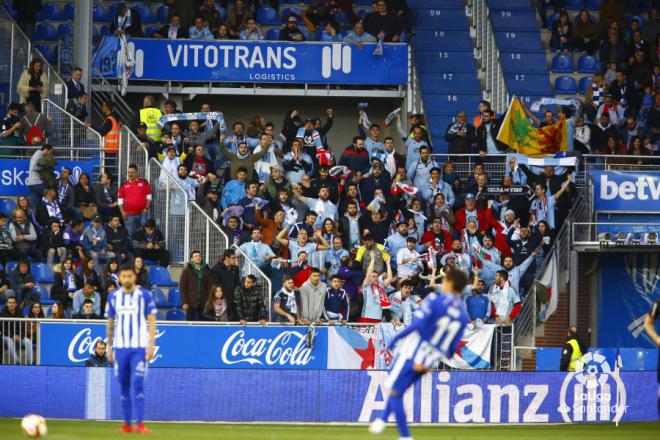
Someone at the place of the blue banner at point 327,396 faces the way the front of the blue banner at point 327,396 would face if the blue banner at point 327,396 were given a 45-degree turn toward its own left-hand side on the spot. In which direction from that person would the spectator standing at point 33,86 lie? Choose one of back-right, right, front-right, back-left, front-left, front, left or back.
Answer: back

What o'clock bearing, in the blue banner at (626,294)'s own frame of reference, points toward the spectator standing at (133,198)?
The spectator standing is roughly at 2 o'clock from the blue banner.

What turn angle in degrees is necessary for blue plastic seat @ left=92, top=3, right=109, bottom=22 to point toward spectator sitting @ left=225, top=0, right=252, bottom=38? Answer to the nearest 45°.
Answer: approximately 45° to its left
